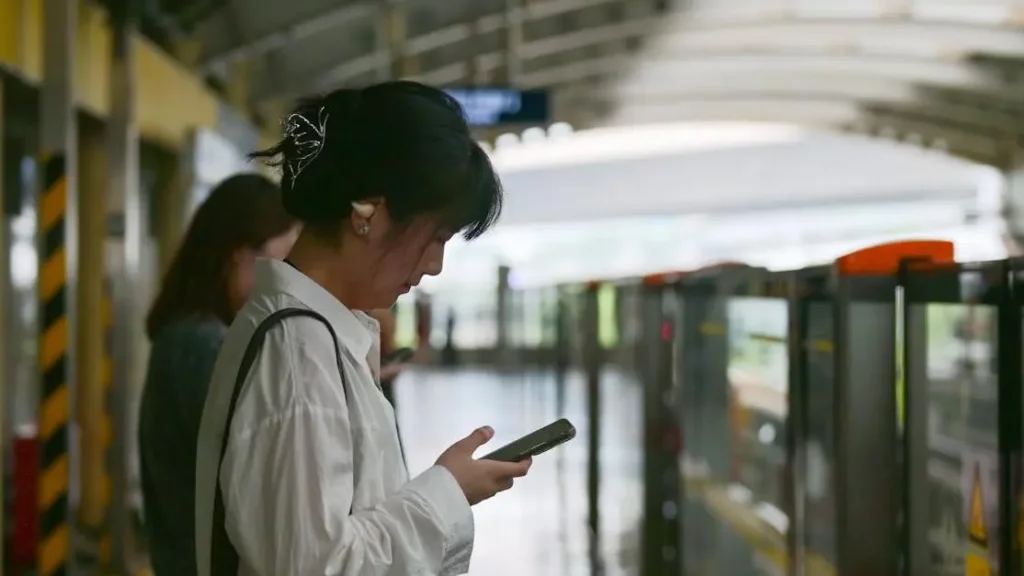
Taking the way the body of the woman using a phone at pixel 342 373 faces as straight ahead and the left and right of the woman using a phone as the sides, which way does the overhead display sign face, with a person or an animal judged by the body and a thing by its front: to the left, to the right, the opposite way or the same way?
to the right

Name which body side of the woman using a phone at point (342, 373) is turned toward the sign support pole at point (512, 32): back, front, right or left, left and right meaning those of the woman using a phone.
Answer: left

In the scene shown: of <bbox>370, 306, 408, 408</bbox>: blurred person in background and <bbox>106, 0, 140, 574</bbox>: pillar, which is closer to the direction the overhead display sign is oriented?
the blurred person in background

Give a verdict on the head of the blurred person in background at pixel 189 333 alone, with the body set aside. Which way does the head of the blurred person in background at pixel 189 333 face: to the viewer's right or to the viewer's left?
to the viewer's right

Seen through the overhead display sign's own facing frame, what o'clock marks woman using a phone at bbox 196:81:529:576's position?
The woman using a phone is roughly at 12 o'clock from the overhead display sign.

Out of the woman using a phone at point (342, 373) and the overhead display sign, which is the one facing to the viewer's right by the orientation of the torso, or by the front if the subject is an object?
the woman using a phone

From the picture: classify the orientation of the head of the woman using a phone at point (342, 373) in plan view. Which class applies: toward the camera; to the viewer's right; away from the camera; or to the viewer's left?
to the viewer's right

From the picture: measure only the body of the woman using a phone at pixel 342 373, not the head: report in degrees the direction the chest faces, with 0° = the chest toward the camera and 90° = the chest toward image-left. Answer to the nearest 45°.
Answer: approximately 270°

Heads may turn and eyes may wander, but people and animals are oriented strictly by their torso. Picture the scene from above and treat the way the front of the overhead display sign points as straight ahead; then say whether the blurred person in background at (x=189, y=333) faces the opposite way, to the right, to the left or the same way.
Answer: to the left

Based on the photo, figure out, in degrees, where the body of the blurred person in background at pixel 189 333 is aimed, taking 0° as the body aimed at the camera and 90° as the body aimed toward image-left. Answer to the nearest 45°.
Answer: approximately 270°
